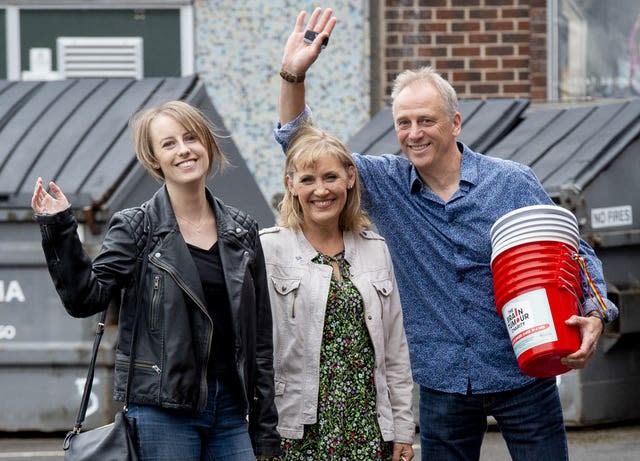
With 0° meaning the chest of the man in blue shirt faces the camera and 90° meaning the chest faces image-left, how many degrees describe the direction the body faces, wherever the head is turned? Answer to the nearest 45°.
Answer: approximately 0°
